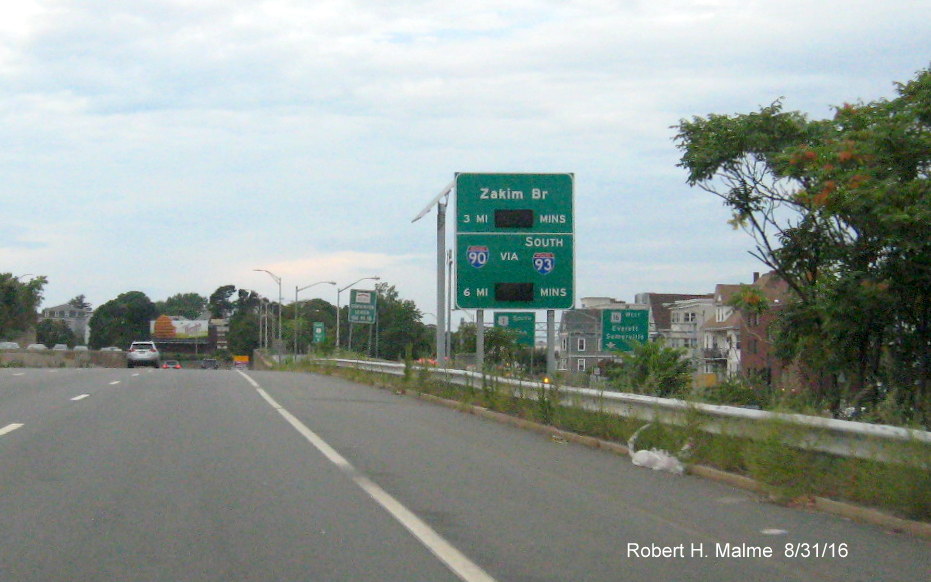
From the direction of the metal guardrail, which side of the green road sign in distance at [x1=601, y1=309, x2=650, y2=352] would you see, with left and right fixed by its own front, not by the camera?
front

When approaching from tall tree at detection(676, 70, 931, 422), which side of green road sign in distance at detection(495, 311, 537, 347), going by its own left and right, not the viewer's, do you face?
front

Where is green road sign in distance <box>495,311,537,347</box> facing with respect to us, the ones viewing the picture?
facing the viewer

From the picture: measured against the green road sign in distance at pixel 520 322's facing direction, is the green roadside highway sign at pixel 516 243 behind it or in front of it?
in front

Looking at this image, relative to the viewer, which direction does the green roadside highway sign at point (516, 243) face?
toward the camera

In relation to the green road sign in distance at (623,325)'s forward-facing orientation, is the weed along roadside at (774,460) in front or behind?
in front

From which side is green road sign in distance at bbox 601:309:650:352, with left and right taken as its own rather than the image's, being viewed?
front

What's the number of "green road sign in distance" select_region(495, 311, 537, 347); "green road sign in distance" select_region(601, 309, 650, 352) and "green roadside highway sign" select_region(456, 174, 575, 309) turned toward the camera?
3

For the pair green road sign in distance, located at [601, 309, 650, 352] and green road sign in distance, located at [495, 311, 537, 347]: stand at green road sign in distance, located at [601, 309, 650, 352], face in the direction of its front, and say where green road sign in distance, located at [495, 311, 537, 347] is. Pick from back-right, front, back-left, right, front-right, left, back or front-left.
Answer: back-right

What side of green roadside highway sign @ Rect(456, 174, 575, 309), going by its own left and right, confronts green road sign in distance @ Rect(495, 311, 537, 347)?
back
